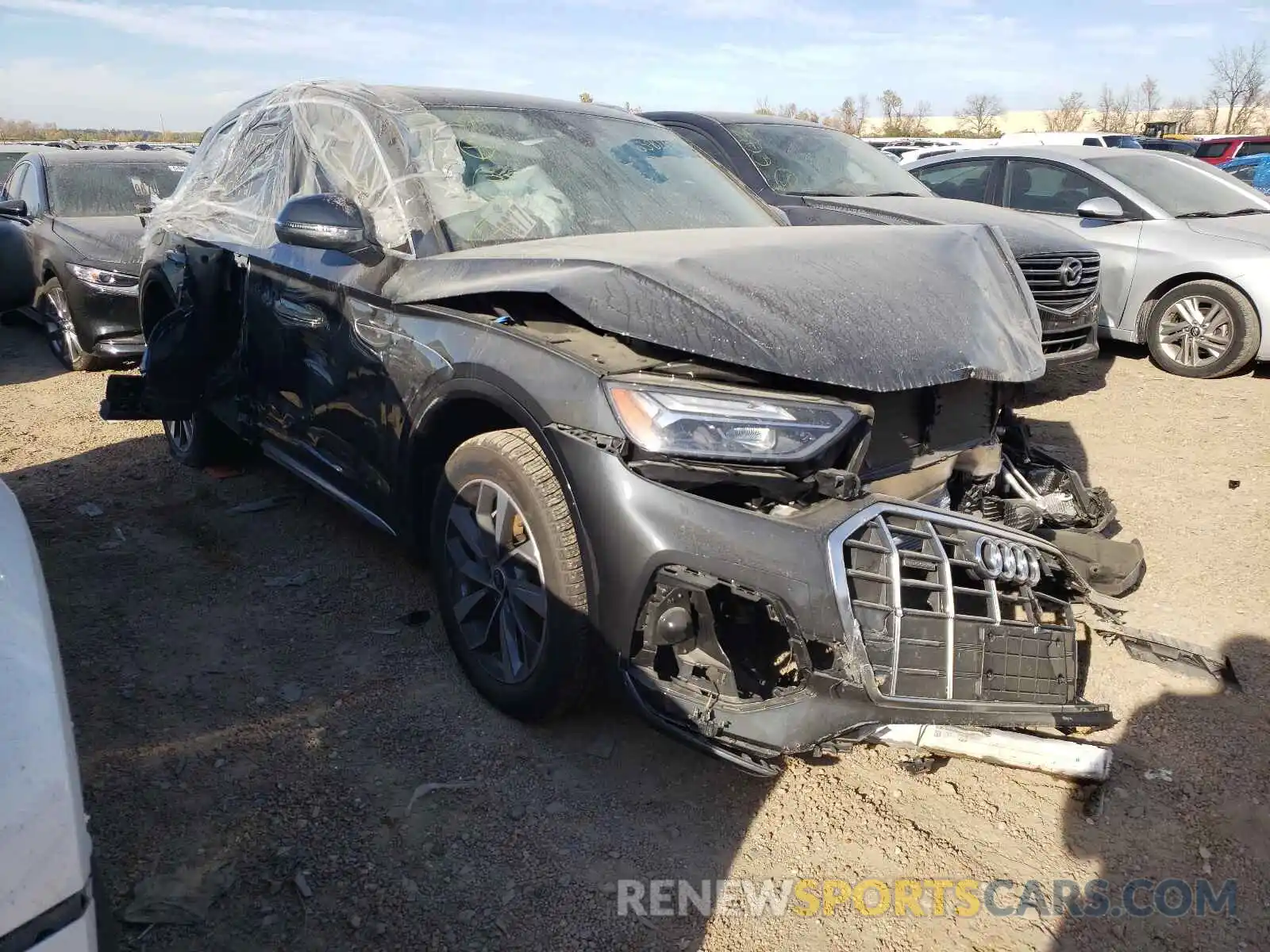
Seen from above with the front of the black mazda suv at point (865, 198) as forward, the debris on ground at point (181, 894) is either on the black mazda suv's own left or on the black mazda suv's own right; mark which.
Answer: on the black mazda suv's own right

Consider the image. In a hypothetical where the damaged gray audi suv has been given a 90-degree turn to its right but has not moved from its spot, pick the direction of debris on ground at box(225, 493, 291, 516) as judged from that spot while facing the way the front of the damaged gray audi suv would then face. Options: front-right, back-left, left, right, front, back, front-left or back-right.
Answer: right

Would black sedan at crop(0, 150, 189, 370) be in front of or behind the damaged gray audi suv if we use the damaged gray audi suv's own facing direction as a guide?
behind

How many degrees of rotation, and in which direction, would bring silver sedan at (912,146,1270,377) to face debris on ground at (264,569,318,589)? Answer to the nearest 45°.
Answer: approximately 90° to its right

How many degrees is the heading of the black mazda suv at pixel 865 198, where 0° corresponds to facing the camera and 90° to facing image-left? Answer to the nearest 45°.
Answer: approximately 315°

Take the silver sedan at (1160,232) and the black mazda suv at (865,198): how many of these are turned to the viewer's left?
0

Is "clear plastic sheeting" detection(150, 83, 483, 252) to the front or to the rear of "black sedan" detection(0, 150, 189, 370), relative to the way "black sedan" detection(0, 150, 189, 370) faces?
to the front

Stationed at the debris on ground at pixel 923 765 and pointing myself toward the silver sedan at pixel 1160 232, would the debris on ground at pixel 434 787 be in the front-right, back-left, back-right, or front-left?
back-left

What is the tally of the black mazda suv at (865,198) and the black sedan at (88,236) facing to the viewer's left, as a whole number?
0
